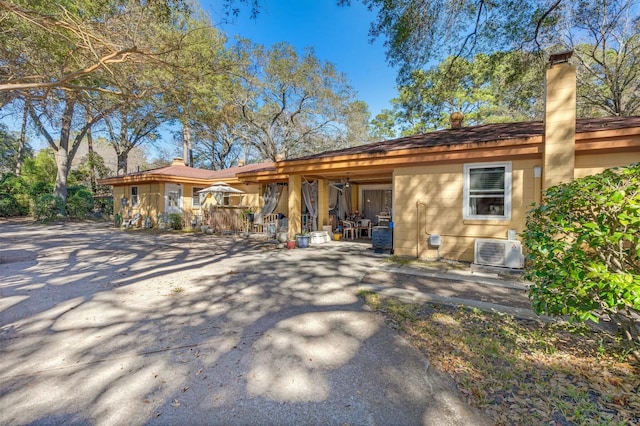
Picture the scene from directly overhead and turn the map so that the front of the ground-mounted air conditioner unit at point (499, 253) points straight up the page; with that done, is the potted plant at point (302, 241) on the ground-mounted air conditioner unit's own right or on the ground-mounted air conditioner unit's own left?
on the ground-mounted air conditioner unit's own right

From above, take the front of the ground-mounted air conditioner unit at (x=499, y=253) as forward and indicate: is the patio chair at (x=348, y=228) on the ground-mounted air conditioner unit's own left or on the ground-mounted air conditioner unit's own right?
on the ground-mounted air conditioner unit's own right

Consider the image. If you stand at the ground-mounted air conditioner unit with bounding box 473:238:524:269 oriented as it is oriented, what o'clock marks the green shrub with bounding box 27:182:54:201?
The green shrub is roughly at 3 o'clock from the ground-mounted air conditioner unit.

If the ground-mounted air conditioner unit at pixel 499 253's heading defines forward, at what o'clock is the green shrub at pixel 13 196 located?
The green shrub is roughly at 3 o'clock from the ground-mounted air conditioner unit.

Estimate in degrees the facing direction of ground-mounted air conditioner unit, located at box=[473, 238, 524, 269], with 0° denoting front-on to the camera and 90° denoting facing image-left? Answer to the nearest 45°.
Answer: approximately 0°

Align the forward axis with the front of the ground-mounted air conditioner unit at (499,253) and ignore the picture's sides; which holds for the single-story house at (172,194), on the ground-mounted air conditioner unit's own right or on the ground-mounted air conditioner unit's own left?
on the ground-mounted air conditioner unit's own right

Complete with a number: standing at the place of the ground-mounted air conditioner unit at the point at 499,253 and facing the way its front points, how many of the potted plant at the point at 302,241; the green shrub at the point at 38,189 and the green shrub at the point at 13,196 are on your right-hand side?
3

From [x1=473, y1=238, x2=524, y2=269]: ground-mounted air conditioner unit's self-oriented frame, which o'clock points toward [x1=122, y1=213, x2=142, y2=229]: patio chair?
The patio chair is roughly at 3 o'clock from the ground-mounted air conditioner unit.

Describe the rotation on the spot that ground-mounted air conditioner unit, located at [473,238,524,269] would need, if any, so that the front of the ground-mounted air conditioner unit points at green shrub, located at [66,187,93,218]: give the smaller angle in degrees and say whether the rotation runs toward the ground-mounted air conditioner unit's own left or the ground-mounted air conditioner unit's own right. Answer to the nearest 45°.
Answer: approximately 90° to the ground-mounted air conditioner unit's own right

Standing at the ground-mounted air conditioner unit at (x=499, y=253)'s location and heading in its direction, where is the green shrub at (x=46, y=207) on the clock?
The green shrub is roughly at 3 o'clock from the ground-mounted air conditioner unit.
